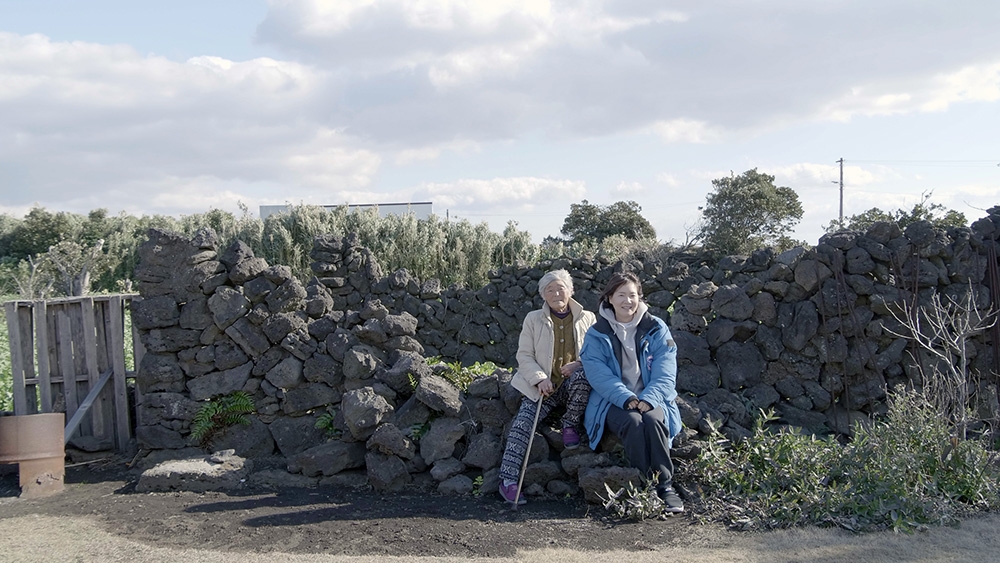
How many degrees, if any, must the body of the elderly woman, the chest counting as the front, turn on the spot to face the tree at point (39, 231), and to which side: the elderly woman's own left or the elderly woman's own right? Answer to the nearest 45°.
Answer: approximately 135° to the elderly woman's own right

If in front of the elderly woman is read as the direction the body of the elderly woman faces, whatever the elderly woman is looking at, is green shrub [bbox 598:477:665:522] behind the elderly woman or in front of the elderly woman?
in front

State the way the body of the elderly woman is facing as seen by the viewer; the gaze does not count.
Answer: toward the camera

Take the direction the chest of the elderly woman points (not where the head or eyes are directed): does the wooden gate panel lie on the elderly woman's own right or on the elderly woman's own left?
on the elderly woman's own right

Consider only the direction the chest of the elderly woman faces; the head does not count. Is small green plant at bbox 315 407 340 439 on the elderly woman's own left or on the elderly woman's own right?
on the elderly woman's own right

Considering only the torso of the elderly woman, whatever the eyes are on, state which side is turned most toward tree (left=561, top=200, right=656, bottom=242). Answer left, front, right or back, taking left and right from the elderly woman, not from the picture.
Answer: back

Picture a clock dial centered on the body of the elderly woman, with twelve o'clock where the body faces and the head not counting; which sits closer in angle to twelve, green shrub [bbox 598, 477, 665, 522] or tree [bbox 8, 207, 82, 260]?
the green shrub

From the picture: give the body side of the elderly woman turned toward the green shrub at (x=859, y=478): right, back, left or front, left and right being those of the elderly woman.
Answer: left

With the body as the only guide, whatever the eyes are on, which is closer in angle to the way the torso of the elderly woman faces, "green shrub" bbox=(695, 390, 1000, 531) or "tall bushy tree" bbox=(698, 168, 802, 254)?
the green shrub

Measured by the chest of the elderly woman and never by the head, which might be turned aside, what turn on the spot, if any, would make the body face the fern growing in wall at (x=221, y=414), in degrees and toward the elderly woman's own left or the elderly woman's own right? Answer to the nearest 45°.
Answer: approximately 90° to the elderly woman's own right

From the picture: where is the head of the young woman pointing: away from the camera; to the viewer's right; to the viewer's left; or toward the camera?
toward the camera

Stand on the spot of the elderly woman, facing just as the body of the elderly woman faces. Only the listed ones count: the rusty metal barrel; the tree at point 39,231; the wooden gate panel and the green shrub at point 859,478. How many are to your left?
1

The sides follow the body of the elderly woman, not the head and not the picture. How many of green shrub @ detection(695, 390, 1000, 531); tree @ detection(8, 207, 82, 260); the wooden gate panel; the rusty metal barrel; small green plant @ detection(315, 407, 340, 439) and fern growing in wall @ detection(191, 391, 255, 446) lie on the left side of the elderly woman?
1

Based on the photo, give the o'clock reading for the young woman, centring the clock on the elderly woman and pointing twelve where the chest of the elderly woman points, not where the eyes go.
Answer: The young woman is roughly at 10 o'clock from the elderly woman.

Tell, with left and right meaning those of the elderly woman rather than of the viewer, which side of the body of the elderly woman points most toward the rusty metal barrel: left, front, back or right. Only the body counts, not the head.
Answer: right
